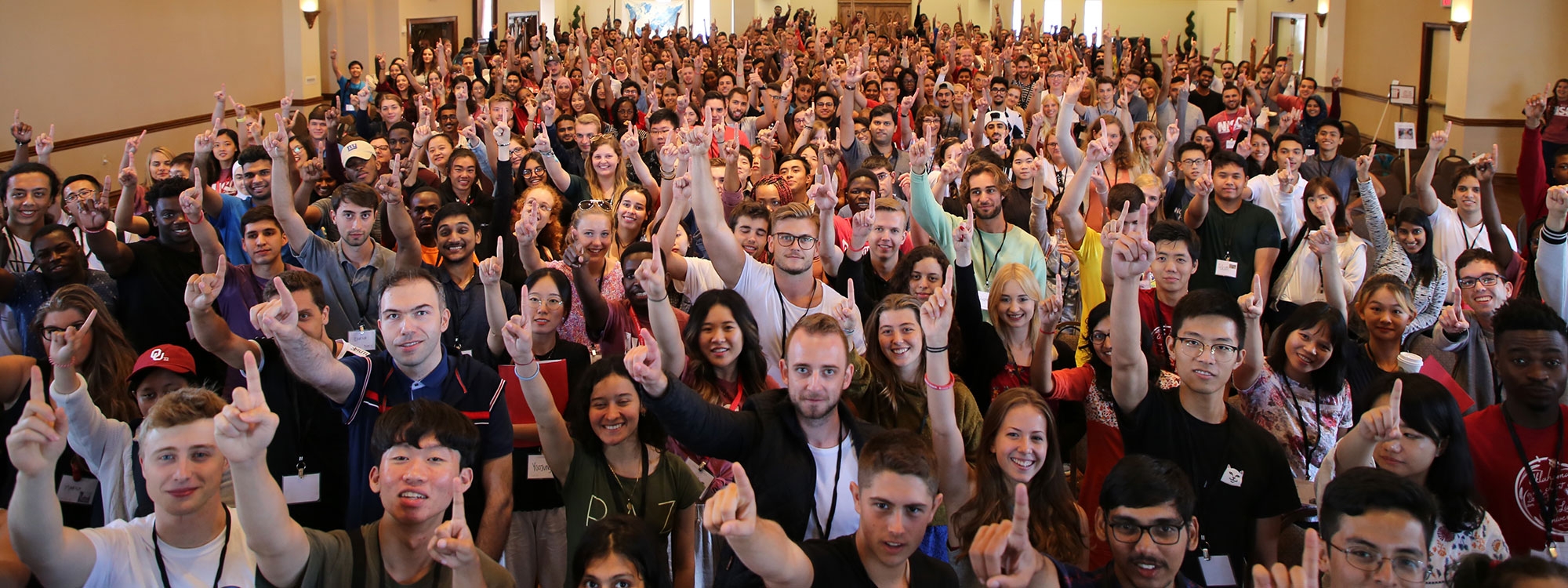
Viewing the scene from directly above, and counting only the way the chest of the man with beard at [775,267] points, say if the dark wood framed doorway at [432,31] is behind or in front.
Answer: behind

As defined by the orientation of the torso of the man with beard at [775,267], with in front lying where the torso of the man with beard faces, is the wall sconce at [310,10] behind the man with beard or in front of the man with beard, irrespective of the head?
behind

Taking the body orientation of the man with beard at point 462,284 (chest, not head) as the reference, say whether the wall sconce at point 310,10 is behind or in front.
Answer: behind

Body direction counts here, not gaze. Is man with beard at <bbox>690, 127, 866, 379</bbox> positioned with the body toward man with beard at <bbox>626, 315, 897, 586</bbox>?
yes

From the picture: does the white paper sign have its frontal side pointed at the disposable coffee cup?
yes

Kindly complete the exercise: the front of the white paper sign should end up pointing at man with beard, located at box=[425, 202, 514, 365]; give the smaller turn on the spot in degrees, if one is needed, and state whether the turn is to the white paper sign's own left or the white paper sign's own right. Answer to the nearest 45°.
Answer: approximately 45° to the white paper sign's own right

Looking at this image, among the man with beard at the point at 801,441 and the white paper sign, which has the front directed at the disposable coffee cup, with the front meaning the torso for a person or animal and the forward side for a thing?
the white paper sign

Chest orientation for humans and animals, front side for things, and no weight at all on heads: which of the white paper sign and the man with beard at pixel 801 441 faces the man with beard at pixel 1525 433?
the white paper sign

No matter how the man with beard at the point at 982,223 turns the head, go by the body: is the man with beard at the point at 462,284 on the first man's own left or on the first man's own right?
on the first man's own right
